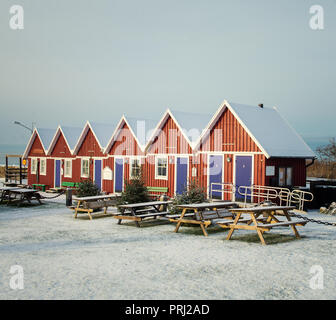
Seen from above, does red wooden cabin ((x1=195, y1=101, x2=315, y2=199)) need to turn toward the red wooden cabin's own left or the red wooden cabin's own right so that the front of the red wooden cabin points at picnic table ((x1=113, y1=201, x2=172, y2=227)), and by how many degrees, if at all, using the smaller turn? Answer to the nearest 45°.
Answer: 0° — it already faces it

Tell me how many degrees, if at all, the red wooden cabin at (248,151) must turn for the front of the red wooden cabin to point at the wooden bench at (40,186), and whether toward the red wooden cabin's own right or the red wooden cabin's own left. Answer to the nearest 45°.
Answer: approximately 90° to the red wooden cabin's own right

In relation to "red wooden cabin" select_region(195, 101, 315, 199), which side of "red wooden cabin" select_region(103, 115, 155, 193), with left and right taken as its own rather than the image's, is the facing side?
left

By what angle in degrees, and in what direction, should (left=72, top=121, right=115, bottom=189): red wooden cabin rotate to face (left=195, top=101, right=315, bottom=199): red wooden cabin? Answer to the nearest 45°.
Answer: approximately 90° to its left

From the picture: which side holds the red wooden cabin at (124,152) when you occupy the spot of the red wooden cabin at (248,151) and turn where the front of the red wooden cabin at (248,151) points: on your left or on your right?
on your right

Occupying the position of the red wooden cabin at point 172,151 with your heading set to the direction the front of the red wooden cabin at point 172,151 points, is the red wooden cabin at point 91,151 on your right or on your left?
on your right

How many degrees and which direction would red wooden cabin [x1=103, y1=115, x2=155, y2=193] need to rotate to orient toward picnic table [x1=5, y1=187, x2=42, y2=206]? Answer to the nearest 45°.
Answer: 0° — it already faces it

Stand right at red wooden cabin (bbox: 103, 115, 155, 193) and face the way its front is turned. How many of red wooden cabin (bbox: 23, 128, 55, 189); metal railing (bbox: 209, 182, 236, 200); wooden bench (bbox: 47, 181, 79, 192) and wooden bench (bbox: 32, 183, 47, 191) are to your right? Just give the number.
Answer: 3

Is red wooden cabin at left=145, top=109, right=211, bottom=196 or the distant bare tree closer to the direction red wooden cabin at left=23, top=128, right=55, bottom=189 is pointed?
the red wooden cabin

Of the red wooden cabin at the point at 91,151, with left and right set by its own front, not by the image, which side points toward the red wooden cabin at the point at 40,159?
right

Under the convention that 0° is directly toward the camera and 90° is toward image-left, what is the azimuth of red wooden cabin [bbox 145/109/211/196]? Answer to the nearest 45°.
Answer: approximately 45°
